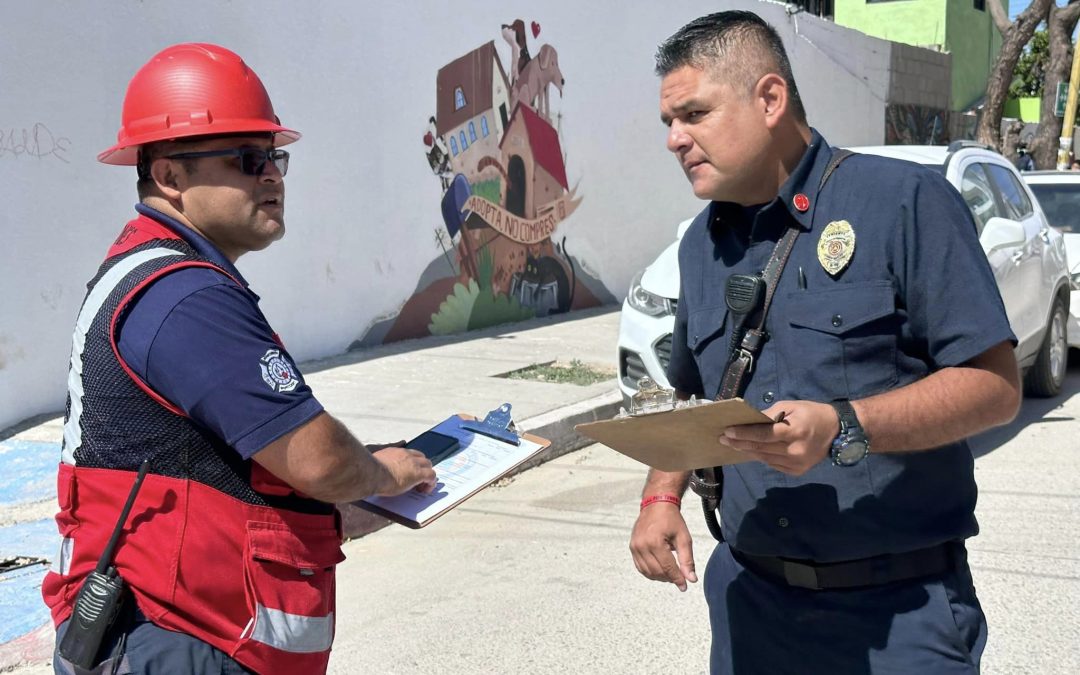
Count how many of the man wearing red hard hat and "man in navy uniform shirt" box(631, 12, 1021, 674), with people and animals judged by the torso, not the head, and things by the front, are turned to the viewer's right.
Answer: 1

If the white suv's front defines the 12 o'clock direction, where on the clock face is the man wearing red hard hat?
The man wearing red hard hat is roughly at 11 o'clock from the white suv.

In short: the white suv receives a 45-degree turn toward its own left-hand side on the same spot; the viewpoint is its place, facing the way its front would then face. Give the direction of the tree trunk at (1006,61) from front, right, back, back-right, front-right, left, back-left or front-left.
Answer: back

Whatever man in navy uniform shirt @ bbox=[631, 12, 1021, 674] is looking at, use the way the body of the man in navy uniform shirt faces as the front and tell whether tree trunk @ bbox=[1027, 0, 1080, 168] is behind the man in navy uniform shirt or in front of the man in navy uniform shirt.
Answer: behind

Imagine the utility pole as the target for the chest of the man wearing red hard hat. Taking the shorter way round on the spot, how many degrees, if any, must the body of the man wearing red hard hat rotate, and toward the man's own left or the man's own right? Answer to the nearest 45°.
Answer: approximately 45° to the man's own left

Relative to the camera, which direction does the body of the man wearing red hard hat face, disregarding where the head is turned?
to the viewer's right

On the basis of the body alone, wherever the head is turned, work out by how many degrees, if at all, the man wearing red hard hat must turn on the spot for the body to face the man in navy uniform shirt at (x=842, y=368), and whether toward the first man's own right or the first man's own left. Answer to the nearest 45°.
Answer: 0° — they already face them

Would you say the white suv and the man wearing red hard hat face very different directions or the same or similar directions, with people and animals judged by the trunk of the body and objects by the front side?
very different directions

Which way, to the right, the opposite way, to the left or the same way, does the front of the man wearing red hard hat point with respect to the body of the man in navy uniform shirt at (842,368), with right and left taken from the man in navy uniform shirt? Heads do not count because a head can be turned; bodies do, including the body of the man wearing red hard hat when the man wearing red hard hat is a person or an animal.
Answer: the opposite way

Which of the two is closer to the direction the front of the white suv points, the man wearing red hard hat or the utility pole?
the man wearing red hard hat

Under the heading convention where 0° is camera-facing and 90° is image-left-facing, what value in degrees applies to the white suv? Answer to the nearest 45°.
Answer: approximately 45°

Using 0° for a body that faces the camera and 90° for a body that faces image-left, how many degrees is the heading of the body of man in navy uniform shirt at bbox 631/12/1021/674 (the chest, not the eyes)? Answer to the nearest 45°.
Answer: approximately 45°
